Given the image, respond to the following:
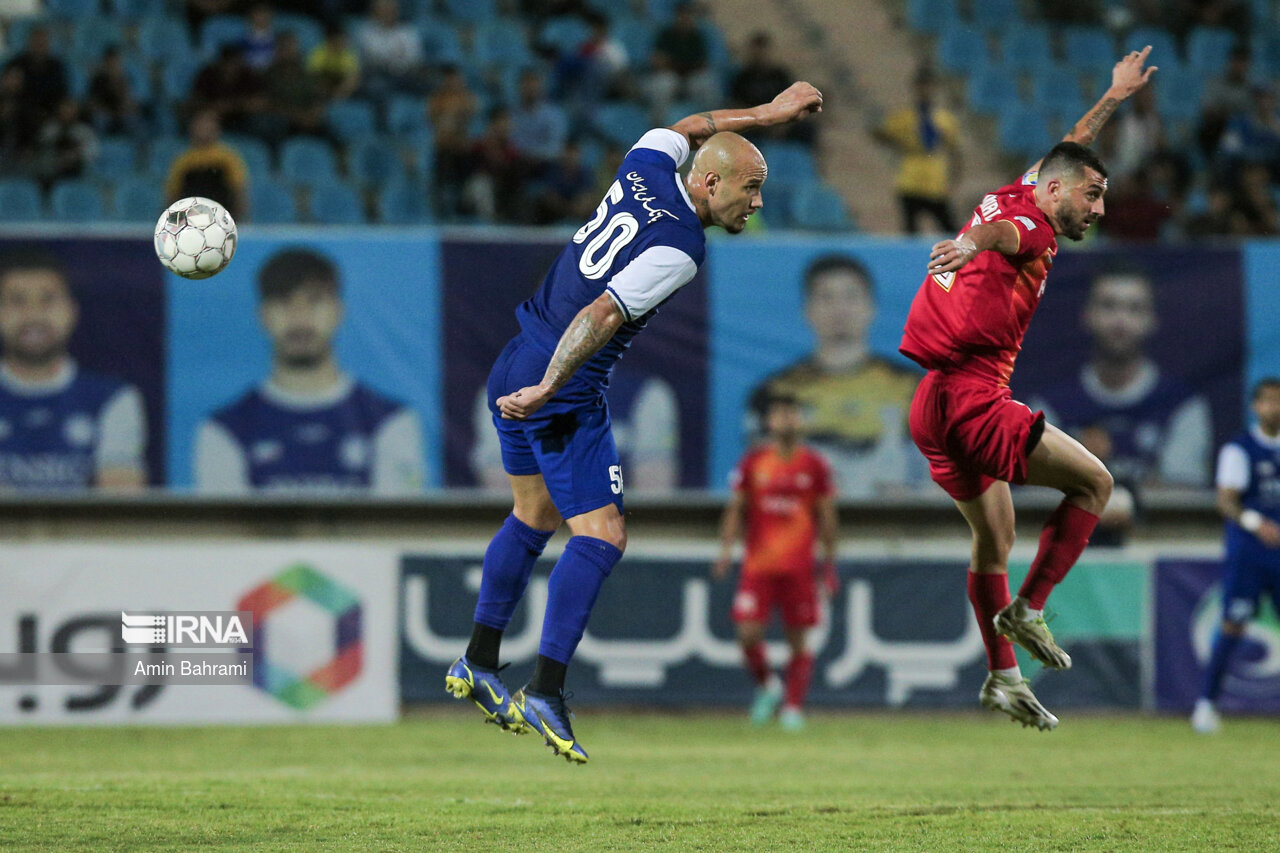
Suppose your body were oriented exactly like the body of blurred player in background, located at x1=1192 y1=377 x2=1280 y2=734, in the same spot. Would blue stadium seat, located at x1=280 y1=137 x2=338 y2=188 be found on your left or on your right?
on your right

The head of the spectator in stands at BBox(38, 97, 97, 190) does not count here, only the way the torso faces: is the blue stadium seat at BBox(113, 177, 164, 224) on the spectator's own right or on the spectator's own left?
on the spectator's own left

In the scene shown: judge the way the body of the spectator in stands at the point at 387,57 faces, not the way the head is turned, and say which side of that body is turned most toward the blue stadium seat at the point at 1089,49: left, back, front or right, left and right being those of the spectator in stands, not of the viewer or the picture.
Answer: left

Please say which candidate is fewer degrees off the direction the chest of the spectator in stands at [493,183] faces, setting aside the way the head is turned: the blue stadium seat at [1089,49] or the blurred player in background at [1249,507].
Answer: the blurred player in background

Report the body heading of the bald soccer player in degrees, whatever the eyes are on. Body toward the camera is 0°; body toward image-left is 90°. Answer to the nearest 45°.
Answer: approximately 270°

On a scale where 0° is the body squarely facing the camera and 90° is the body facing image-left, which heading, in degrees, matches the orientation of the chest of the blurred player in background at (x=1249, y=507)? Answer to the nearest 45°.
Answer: approximately 0°

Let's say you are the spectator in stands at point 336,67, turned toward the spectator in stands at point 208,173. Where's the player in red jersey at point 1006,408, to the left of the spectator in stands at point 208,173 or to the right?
left

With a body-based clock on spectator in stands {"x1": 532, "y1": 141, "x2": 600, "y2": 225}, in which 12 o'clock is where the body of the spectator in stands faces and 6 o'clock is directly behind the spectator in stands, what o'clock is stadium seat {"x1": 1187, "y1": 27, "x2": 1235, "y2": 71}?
The stadium seat is roughly at 8 o'clock from the spectator in stands.

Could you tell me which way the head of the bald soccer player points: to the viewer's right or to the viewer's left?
to the viewer's right

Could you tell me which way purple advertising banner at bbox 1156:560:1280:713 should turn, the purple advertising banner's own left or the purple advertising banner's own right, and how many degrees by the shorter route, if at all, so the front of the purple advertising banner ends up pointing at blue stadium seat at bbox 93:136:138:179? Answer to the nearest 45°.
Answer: approximately 90° to the purple advertising banner's own right
